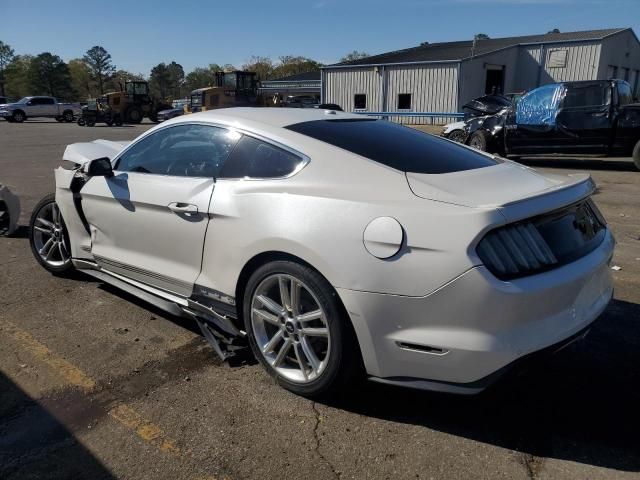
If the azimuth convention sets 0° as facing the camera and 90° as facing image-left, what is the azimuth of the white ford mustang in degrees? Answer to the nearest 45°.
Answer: approximately 135°

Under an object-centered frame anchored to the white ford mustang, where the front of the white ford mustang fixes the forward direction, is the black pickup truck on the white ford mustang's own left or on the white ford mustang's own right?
on the white ford mustang's own right

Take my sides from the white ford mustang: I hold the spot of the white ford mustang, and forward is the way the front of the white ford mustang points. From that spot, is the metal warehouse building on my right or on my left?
on my right

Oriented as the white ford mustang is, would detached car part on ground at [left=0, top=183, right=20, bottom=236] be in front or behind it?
in front

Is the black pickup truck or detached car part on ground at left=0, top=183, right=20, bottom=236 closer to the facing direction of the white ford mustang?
the detached car part on ground

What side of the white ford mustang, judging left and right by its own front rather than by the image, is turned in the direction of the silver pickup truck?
front

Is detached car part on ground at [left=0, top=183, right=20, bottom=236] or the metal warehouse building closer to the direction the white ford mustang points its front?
the detached car part on ground
